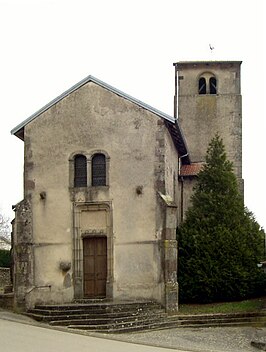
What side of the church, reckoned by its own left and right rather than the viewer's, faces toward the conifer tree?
left

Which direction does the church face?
toward the camera
